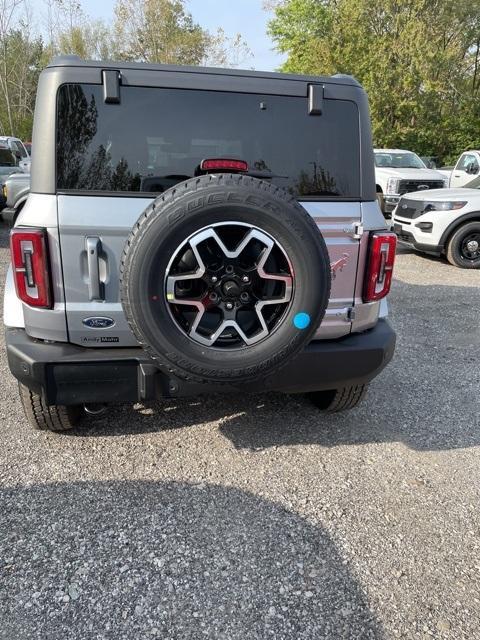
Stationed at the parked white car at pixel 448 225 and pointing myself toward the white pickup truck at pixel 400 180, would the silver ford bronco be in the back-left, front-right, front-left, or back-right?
back-left

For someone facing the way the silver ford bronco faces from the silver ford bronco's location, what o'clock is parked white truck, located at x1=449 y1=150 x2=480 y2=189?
The parked white truck is roughly at 1 o'clock from the silver ford bronco.

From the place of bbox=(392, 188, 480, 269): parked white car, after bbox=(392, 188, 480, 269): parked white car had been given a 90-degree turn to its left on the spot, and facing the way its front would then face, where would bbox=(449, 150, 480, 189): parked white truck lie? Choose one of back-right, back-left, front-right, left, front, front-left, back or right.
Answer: back-left

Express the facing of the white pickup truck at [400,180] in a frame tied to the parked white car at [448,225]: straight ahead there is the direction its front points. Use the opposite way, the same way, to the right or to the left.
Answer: to the left

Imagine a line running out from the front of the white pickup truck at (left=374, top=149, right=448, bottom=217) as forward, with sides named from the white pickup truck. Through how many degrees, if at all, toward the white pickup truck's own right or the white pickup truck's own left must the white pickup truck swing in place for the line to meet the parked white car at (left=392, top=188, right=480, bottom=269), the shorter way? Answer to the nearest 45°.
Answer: approximately 45° to the white pickup truck's own right

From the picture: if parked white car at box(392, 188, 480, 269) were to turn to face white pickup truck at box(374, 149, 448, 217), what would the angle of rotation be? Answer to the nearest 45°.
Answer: approximately 135° to its right

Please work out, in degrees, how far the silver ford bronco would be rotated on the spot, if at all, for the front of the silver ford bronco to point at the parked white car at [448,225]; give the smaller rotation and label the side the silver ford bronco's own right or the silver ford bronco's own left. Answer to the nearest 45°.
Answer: approximately 45° to the silver ford bronco's own right

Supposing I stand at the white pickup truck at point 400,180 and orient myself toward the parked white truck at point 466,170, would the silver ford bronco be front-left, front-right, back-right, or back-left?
back-right

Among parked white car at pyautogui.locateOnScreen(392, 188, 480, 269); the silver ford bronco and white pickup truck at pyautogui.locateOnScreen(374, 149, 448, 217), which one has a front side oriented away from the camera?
the silver ford bronco

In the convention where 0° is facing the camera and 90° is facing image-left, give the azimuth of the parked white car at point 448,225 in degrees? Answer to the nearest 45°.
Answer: approximately 45°

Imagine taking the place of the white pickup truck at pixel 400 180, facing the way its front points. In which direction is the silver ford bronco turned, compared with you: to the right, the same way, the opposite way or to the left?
the opposite way

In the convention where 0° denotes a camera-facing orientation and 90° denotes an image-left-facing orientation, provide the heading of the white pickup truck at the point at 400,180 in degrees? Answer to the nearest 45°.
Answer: approximately 315°

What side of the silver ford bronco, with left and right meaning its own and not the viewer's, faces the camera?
back
